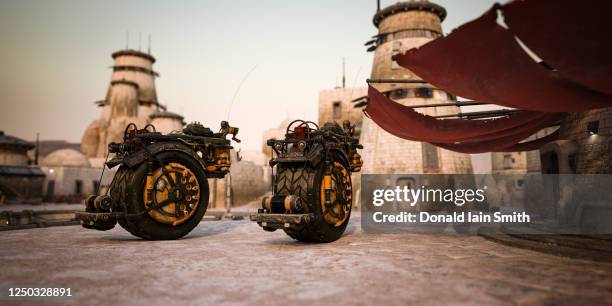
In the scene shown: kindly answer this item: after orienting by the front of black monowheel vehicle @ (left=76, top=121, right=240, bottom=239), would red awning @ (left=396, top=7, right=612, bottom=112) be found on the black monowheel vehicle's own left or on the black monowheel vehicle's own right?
on the black monowheel vehicle's own left

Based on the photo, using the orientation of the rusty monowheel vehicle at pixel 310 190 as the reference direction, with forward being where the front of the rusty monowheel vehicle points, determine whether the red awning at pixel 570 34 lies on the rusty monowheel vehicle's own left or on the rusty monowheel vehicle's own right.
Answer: on the rusty monowheel vehicle's own left

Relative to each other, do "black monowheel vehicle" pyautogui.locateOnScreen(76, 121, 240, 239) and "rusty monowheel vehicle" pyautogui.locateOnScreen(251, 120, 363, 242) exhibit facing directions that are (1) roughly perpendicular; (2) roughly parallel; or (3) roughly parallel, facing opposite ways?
roughly parallel

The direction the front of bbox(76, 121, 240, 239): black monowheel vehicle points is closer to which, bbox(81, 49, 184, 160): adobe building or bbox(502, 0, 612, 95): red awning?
the red awning

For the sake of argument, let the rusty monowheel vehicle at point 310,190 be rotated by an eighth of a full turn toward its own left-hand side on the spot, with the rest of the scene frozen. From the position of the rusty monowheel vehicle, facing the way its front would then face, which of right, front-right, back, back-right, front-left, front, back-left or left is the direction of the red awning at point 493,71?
front-left
